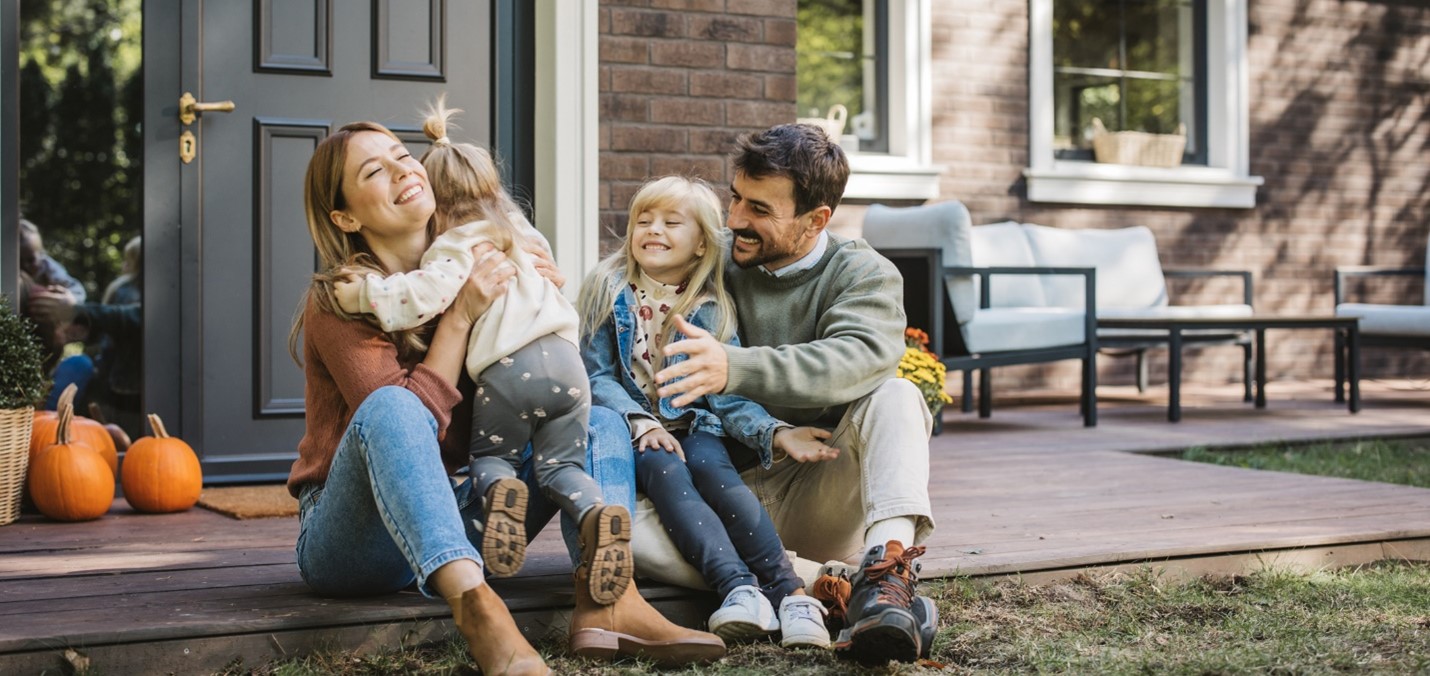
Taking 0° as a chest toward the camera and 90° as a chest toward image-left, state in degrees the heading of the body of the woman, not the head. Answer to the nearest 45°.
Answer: approximately 315°

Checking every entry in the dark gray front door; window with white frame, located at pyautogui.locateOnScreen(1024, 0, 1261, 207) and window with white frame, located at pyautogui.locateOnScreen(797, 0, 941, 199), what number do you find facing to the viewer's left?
0

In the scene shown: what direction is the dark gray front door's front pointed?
toward the camera

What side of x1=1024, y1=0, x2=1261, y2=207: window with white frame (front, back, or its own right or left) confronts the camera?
front

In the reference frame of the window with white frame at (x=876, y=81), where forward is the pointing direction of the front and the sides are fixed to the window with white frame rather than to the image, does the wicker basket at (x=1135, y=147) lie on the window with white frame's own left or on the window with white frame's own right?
on the window with white frame's own left

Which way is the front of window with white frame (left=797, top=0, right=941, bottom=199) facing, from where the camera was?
facing the viewer

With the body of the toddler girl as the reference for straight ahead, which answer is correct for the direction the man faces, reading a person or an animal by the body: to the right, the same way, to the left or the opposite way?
to the left

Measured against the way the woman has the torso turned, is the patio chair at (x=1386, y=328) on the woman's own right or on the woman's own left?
on the woman's own left

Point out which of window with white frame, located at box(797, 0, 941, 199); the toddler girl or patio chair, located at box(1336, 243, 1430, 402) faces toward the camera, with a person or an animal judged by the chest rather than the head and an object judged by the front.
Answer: the window with white frame

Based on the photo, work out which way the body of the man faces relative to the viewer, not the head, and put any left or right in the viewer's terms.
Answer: facing the viewer and to the left of the viewer
